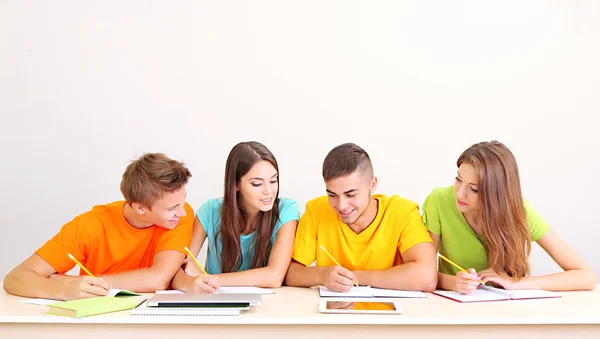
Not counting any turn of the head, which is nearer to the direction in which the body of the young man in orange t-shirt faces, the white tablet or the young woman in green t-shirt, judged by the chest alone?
the white tablet

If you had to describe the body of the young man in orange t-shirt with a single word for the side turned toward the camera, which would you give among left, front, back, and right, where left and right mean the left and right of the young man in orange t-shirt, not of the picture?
front

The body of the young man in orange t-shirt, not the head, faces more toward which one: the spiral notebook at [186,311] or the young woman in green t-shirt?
the spiral notebook

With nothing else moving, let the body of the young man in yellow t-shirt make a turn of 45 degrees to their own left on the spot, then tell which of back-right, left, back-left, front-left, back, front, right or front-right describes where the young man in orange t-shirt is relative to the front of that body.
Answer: back-right

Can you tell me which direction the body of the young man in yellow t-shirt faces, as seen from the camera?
toward the camera

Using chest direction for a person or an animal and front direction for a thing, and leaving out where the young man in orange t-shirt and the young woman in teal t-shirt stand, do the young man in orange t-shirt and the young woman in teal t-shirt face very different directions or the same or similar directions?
same or similar directions

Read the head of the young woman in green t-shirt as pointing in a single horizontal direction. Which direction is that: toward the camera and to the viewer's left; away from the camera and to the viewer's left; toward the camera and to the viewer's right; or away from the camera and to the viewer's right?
toward the camera and to the viewer's left

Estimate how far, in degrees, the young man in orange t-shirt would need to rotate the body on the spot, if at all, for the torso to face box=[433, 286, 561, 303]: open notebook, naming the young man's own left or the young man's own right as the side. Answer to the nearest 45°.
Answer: approximately 45° to the young man's own left
